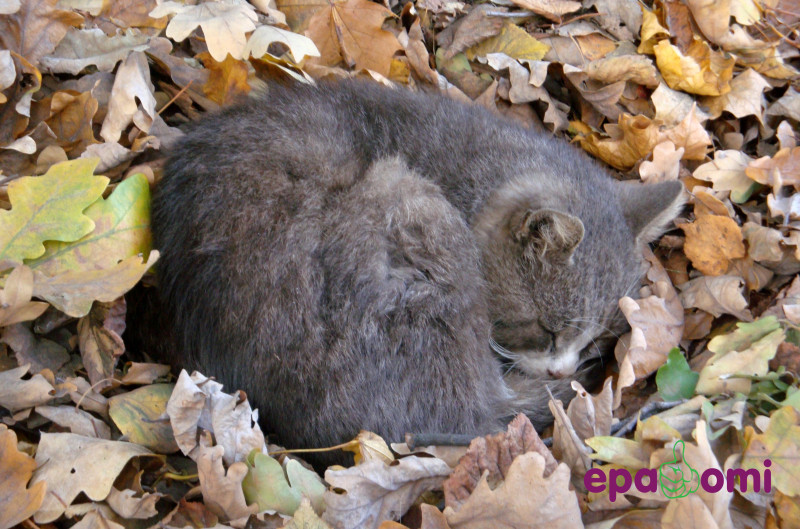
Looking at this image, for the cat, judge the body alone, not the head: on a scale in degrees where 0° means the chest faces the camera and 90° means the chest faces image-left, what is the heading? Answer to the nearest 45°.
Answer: approximately 315°

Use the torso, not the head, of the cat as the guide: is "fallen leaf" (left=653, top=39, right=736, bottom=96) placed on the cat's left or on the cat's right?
on the cat's left

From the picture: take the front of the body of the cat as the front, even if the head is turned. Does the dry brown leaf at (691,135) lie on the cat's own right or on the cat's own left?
on the cat's own left

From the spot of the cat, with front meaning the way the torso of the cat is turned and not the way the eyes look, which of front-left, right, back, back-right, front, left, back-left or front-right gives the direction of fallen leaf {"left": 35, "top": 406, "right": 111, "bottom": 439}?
right

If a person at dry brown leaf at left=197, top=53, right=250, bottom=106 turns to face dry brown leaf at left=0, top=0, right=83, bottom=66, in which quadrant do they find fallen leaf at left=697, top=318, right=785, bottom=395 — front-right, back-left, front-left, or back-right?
back-left

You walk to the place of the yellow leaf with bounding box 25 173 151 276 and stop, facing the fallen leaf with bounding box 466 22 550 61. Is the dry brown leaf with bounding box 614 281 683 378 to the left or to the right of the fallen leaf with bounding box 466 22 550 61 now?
right
